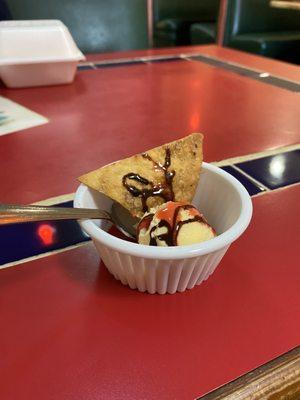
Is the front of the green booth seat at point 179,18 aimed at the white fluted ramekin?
yes

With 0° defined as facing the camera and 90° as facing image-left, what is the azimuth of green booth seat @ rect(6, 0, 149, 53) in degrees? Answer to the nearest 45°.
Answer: approximately 0°

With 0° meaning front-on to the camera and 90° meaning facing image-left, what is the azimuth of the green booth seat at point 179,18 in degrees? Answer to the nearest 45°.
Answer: approximately 0°

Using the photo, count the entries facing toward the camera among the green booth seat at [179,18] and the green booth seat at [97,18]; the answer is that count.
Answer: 2

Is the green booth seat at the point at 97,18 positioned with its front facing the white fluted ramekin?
yes

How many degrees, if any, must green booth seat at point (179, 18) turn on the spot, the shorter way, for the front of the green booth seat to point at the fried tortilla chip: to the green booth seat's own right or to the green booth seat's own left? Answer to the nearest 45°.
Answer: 0° — it already faces it

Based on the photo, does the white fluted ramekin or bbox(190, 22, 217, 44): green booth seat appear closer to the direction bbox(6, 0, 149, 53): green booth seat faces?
the white fluted ramekin

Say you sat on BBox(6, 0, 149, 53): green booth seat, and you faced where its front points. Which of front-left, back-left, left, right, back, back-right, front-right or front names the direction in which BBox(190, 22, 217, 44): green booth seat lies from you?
back-left
